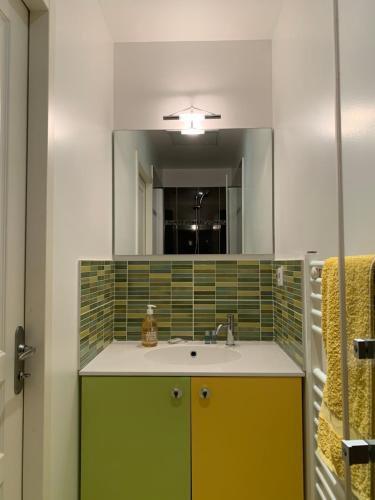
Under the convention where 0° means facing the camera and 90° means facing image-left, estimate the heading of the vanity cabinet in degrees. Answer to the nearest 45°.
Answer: approximately 0°
